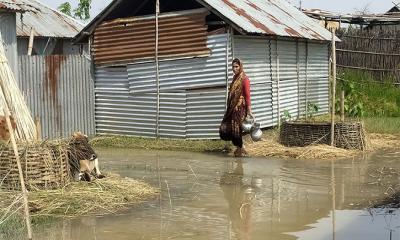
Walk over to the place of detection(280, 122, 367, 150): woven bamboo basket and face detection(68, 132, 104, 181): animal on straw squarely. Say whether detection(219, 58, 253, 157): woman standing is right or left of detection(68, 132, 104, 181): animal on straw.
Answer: right

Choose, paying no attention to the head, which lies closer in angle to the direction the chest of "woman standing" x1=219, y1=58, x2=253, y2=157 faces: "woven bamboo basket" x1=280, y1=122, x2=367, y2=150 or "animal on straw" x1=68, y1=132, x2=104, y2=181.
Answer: the animal on straw

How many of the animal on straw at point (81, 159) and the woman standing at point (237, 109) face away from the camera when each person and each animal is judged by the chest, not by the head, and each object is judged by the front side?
0

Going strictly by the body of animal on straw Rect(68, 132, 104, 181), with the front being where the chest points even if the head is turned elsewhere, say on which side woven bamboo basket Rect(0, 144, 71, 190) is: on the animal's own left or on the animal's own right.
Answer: on the animal's own right

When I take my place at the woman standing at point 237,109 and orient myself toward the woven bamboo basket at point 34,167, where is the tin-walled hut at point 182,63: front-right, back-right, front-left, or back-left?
back-right

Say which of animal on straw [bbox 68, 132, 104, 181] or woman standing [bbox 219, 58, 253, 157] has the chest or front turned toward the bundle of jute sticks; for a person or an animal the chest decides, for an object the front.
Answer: the woman standing

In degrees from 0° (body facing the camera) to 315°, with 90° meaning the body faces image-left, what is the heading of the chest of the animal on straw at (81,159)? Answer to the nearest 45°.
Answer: approximately 315°

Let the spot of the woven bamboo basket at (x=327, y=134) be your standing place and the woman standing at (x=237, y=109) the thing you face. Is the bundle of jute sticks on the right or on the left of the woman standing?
left

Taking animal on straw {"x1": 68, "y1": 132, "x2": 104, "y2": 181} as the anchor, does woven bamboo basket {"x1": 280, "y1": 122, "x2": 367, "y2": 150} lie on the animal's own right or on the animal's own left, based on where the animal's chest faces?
on the animal's own left

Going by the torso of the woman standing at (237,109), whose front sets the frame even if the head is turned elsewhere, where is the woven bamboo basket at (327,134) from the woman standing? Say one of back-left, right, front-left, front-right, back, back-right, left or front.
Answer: back-left

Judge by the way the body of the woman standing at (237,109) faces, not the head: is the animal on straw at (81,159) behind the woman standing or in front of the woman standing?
in front

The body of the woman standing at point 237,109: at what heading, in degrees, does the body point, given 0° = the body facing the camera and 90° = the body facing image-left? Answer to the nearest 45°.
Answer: approximately 45°

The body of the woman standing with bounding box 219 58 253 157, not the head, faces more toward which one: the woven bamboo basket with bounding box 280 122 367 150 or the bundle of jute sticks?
the bundle of jute sticks
